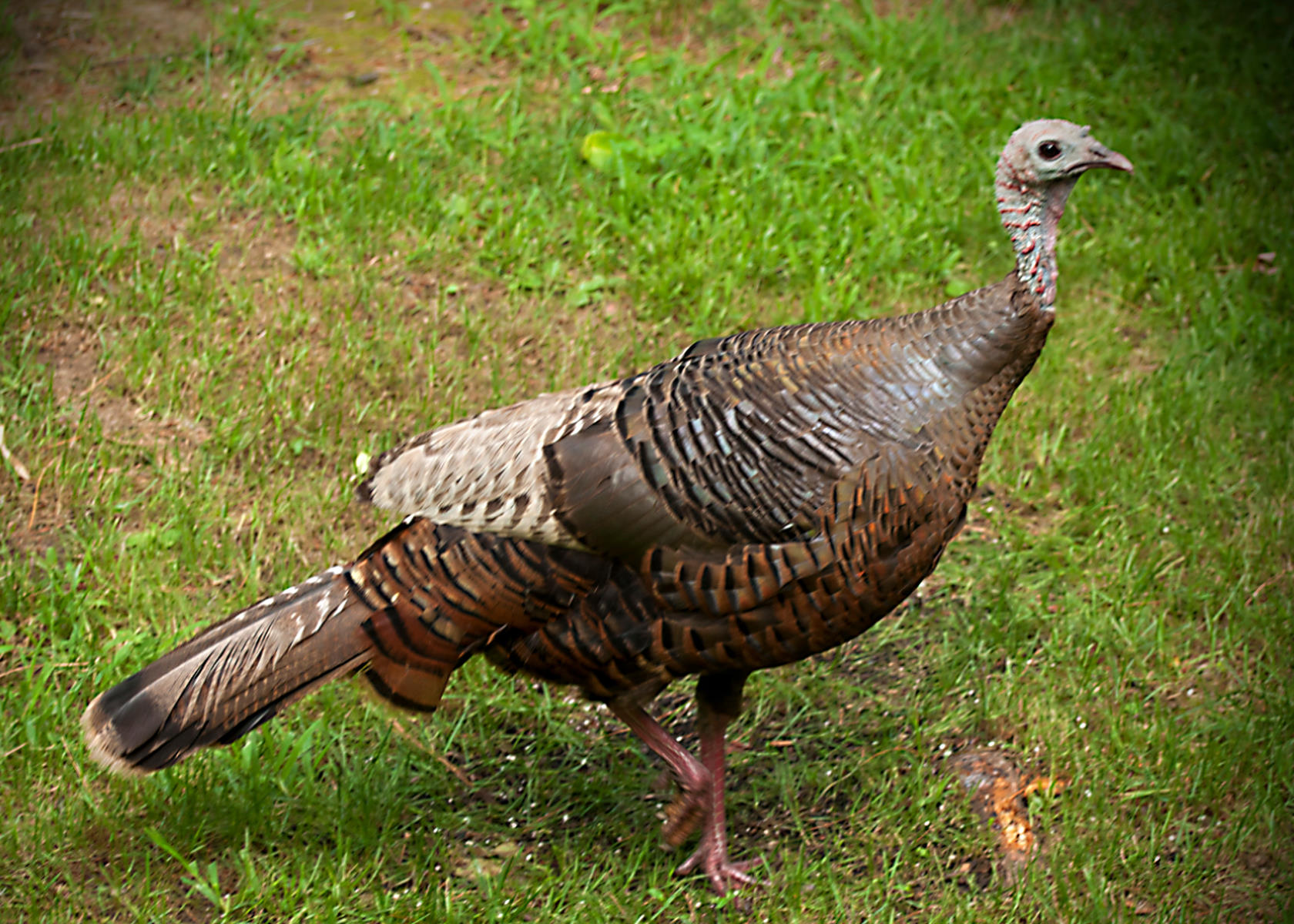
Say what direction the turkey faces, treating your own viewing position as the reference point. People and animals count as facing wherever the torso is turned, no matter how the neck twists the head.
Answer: facing to the right of the viewer
